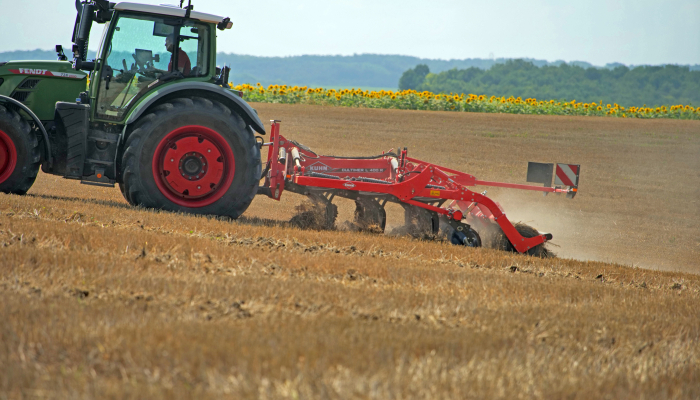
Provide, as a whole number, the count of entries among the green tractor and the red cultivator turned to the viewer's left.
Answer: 2

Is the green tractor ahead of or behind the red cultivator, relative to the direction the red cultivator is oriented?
ahead

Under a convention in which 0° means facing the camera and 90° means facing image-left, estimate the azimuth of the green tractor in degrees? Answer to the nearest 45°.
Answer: approximately 90°

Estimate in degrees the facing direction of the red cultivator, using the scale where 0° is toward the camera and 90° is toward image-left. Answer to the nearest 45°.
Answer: approximately 90°

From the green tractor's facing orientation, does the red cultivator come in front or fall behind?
behind
